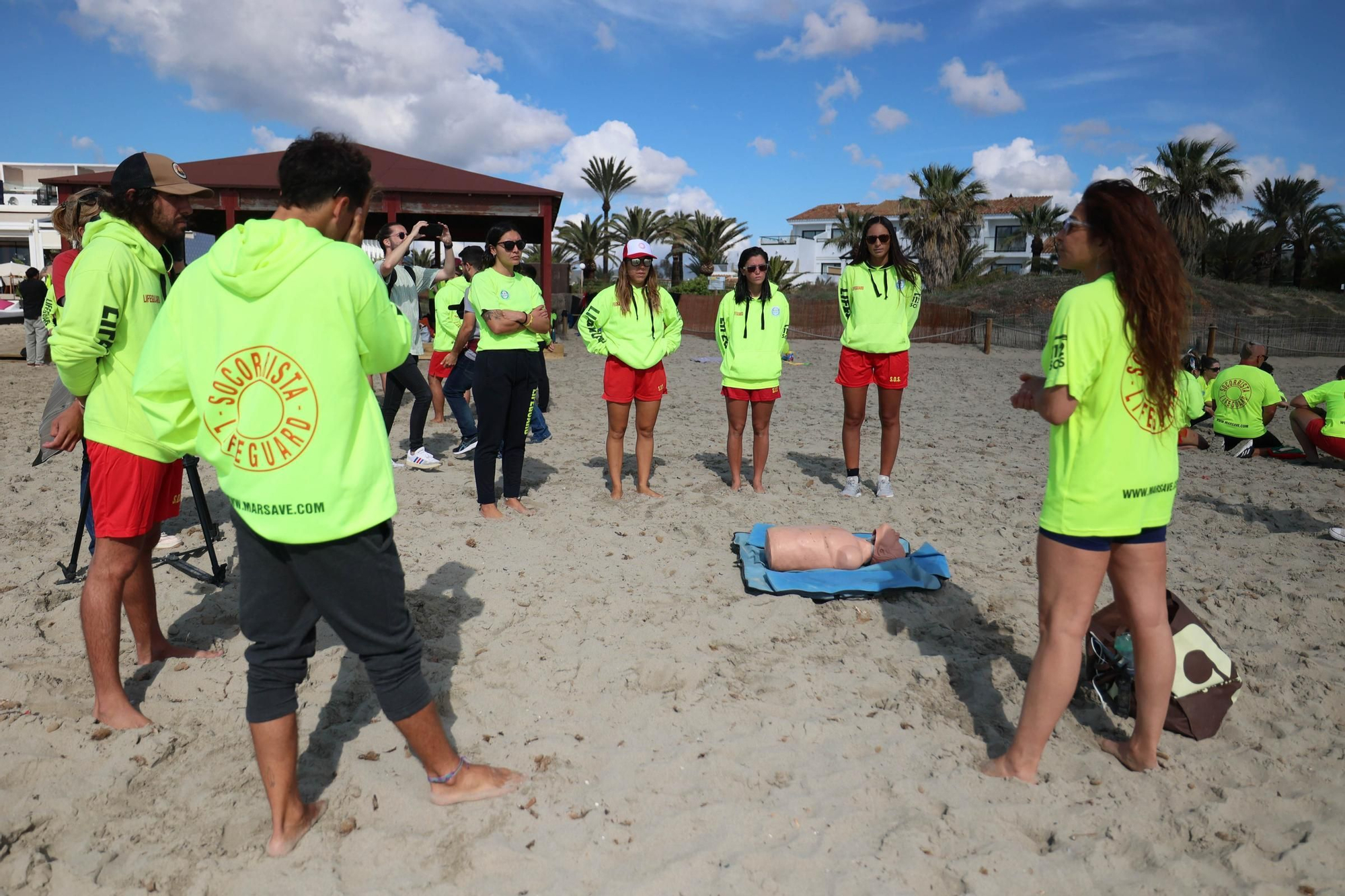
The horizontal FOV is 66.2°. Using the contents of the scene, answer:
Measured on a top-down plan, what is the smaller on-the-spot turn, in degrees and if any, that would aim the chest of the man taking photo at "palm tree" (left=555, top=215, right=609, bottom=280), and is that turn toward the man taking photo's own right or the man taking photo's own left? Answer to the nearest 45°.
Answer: approximately 135° to the man taking photo's own left

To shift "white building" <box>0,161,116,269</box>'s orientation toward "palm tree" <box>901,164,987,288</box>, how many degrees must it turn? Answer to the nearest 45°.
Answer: approximately 45° to its left

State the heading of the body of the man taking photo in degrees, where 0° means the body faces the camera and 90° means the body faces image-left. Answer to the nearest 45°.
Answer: approximately 315°

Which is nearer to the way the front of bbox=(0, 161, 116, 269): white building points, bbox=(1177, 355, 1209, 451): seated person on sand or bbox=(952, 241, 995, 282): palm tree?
the seated person on sand

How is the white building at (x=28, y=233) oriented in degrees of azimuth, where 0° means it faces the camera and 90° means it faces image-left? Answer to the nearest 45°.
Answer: approximately 0°

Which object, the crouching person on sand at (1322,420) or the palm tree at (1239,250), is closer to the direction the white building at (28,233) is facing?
the crouching person on sand

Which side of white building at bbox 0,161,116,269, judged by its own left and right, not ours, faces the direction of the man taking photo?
front

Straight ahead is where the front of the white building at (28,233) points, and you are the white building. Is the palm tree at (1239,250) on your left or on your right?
on your left

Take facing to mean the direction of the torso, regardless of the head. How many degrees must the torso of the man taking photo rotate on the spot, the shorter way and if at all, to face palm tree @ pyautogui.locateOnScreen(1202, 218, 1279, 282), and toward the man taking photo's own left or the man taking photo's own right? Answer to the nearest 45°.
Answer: approximately 90° to the man taking photo's own left

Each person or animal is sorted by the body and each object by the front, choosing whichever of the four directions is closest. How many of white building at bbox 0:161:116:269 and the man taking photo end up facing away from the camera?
0

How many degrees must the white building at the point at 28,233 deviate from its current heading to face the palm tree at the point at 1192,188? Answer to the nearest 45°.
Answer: approximately 45° to its left
